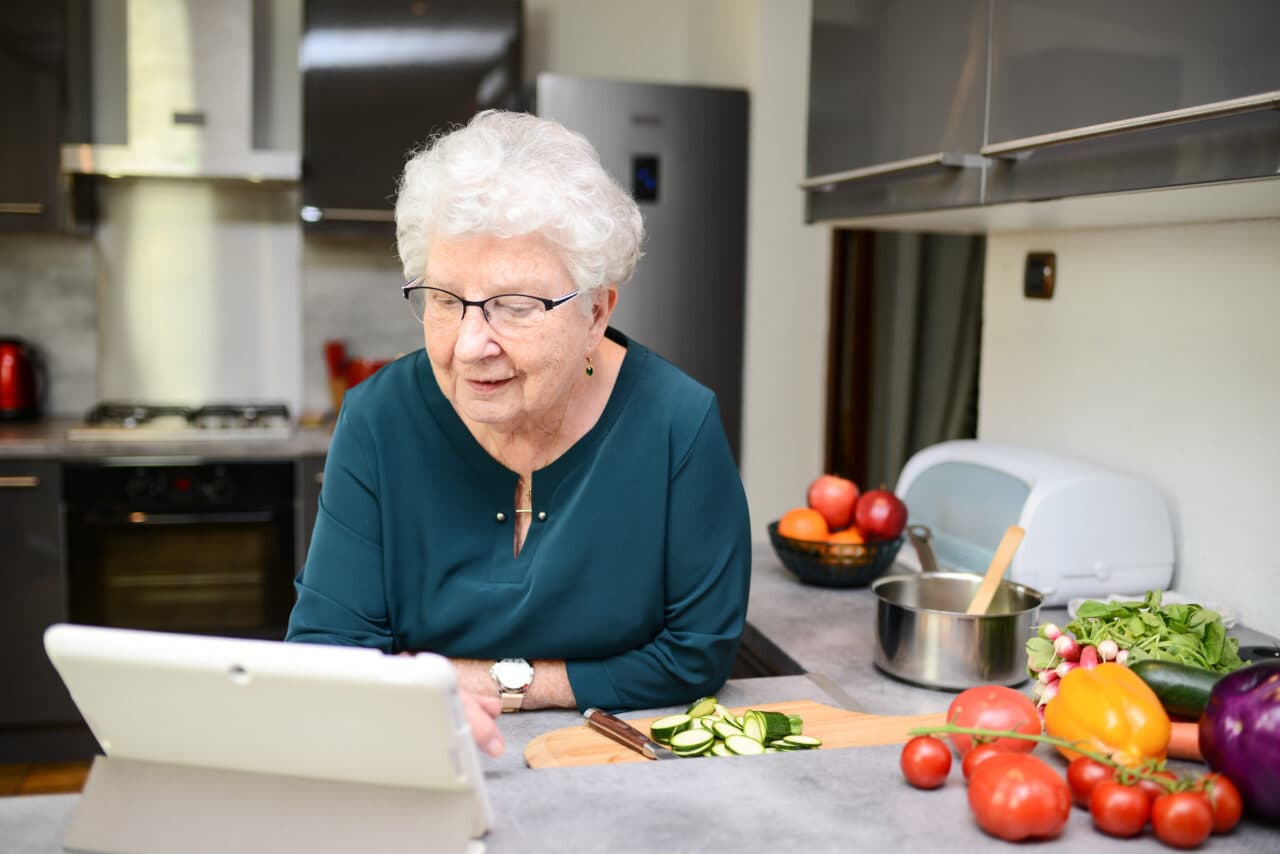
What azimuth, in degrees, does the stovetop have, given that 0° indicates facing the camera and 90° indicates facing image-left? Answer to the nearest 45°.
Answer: approximately 0°

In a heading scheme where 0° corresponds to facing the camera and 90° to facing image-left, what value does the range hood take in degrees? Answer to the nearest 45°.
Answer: approximately 0°

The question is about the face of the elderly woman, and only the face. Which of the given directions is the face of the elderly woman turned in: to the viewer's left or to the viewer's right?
to the viewer's left

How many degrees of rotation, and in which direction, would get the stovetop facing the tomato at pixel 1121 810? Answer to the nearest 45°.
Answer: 0° — it already faces it

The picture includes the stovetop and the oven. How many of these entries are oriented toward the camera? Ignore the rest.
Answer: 2
